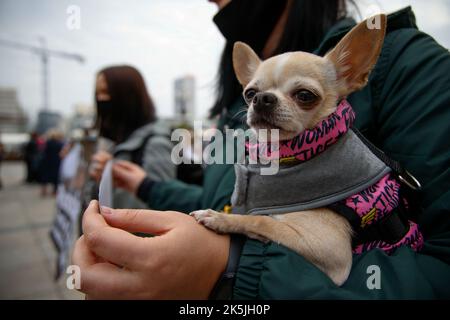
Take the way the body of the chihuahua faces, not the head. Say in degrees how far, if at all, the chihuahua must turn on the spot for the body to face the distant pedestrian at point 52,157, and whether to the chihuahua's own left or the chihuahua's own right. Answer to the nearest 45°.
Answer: approximately 90° to the chihuahua's own right

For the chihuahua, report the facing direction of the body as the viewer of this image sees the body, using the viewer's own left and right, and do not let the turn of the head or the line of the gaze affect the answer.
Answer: facing the viewer and to the left of the viewer
